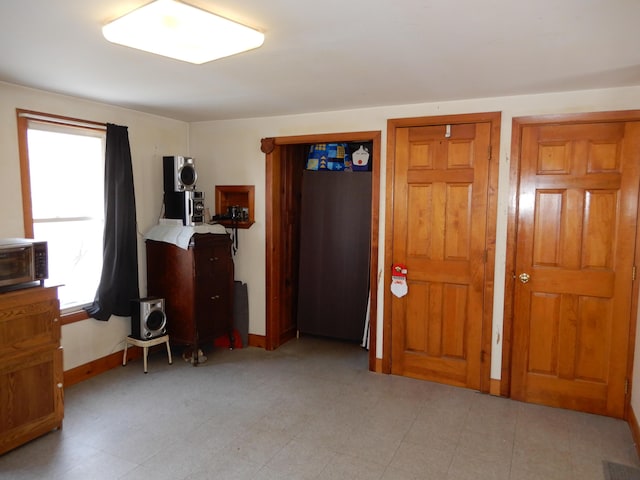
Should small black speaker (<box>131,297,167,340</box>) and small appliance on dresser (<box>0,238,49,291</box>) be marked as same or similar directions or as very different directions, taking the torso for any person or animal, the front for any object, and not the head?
same or similar directions

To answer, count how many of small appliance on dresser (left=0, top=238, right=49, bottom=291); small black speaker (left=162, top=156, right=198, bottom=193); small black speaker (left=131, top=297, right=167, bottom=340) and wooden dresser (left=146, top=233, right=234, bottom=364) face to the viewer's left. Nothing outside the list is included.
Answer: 0

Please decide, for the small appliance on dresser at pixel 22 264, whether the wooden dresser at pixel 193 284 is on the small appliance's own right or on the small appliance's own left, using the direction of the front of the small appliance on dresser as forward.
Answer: on the small appliance's own left

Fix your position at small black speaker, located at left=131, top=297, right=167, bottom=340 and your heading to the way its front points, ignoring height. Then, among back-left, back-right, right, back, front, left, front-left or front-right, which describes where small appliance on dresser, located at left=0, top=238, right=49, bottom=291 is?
right

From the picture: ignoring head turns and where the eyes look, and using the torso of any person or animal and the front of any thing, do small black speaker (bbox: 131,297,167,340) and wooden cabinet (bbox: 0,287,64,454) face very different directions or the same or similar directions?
same or similar directions

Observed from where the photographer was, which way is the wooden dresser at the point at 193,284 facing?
facing the viewer and to the right of the viewer

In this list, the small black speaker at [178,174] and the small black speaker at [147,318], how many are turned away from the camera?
0

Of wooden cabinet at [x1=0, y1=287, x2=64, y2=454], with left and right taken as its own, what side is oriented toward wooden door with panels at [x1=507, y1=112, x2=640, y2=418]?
front

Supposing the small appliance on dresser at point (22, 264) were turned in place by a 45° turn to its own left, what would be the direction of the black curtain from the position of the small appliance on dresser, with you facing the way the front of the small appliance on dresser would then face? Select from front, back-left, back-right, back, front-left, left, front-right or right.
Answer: front-left

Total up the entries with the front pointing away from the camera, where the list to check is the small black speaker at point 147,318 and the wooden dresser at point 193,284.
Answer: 0

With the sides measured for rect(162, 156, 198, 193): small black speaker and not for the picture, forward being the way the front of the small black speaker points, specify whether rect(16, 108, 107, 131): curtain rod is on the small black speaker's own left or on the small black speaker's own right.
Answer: on the small black speaker's own right

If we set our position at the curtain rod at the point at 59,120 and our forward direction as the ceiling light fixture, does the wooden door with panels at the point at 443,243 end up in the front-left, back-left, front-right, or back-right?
front-left

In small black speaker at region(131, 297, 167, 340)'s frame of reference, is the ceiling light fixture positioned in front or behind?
in front
